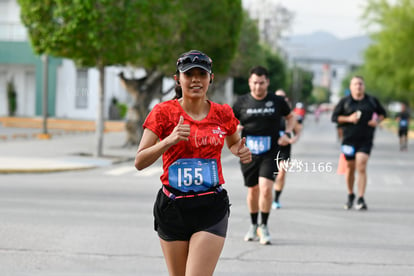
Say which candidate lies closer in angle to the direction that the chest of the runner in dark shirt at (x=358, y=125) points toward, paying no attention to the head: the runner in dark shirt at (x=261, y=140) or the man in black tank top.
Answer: the runner in dark shirt

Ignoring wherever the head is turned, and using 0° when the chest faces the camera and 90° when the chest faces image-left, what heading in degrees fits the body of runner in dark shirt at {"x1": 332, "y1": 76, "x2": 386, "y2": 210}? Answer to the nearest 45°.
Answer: approximately 0°

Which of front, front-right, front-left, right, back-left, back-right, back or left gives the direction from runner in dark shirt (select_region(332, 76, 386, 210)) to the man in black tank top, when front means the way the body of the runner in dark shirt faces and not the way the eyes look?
back

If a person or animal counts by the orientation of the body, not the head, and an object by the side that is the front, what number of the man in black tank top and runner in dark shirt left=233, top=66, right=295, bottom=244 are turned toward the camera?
2

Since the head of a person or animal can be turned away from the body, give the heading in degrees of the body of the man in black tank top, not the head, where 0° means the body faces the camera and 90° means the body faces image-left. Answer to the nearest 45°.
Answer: approximately 0°

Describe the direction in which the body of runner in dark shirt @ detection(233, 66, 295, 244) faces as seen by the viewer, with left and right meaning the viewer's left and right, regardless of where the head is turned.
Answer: facing the viewer

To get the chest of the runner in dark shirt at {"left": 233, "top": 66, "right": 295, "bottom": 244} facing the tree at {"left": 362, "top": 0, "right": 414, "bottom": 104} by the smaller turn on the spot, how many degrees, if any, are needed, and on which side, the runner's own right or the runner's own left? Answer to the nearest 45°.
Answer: approximately 180°

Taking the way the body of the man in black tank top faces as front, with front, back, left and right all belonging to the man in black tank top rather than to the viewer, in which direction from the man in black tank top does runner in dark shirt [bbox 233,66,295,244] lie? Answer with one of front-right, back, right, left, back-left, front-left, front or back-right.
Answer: front

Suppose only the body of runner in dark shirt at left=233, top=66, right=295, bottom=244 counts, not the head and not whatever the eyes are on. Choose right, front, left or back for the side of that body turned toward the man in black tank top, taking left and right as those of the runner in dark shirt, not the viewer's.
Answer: back

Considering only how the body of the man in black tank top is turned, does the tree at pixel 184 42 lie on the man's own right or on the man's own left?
on the man's own right
